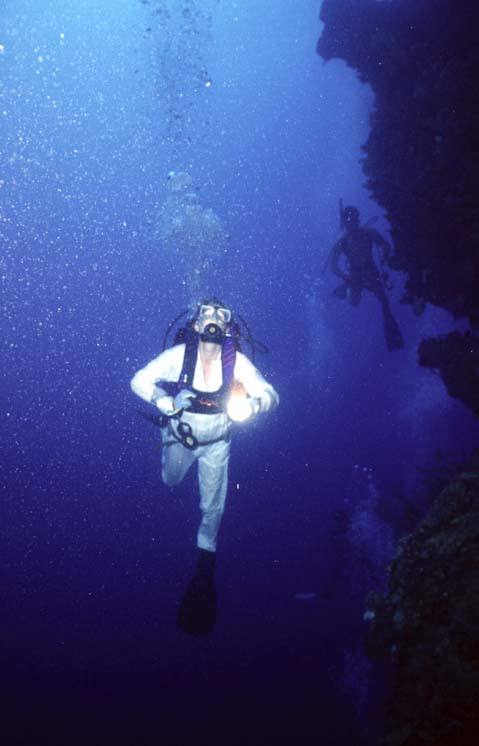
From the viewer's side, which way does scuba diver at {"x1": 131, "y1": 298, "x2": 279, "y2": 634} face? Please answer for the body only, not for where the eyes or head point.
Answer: toward the camera

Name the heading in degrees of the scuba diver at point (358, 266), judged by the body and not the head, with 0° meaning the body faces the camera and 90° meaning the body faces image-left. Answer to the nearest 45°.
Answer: approximately 0°
